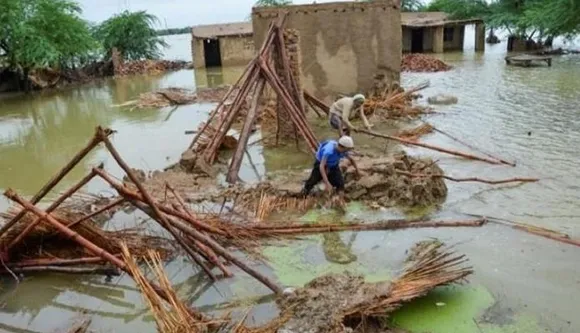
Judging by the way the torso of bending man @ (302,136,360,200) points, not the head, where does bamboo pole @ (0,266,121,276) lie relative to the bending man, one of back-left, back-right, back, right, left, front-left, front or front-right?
right

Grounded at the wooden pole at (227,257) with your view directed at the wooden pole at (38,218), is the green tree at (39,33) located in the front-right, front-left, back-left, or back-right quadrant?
front-right

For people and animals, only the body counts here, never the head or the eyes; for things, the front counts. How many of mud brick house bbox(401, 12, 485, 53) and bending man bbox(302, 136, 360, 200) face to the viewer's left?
0

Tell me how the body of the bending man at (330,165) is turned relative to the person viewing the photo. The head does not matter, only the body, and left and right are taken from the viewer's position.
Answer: facing the viewer and to the right of the viewer

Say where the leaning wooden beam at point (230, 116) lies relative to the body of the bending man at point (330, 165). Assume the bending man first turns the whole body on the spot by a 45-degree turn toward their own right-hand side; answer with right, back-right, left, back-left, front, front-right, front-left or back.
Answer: back-right

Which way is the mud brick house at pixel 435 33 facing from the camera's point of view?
toward the camera

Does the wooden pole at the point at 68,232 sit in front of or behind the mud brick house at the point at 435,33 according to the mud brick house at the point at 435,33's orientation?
in front

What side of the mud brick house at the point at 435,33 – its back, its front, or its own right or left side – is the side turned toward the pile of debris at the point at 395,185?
front

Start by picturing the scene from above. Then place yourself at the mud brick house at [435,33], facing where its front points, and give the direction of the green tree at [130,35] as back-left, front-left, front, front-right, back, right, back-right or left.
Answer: right

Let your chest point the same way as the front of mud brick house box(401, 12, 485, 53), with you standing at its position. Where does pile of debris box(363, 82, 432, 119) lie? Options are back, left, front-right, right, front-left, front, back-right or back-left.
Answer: front

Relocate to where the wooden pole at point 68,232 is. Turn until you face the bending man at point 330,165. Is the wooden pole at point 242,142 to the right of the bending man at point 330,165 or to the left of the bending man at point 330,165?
left

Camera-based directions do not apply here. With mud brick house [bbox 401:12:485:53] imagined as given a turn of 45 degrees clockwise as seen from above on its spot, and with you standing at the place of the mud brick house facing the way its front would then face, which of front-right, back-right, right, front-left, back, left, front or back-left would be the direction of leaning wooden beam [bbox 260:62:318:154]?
front-left

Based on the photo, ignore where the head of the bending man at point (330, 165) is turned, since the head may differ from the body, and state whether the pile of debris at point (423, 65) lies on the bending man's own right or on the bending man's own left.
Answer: on the bending man's own left

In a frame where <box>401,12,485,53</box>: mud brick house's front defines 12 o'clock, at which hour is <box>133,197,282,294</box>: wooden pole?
The wooden pole is roughly at 12 o'clock from the mud brick house.

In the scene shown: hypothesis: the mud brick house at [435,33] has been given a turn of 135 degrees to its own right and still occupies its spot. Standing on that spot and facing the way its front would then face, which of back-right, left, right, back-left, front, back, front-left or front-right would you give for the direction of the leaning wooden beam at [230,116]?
back-left

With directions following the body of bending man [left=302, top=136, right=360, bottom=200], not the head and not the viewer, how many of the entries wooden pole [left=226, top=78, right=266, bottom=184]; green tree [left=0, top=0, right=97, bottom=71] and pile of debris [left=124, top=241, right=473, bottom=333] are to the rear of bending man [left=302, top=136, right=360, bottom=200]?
2

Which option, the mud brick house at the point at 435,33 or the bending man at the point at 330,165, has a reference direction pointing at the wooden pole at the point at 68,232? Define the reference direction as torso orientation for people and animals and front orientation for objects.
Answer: the mud brick house
